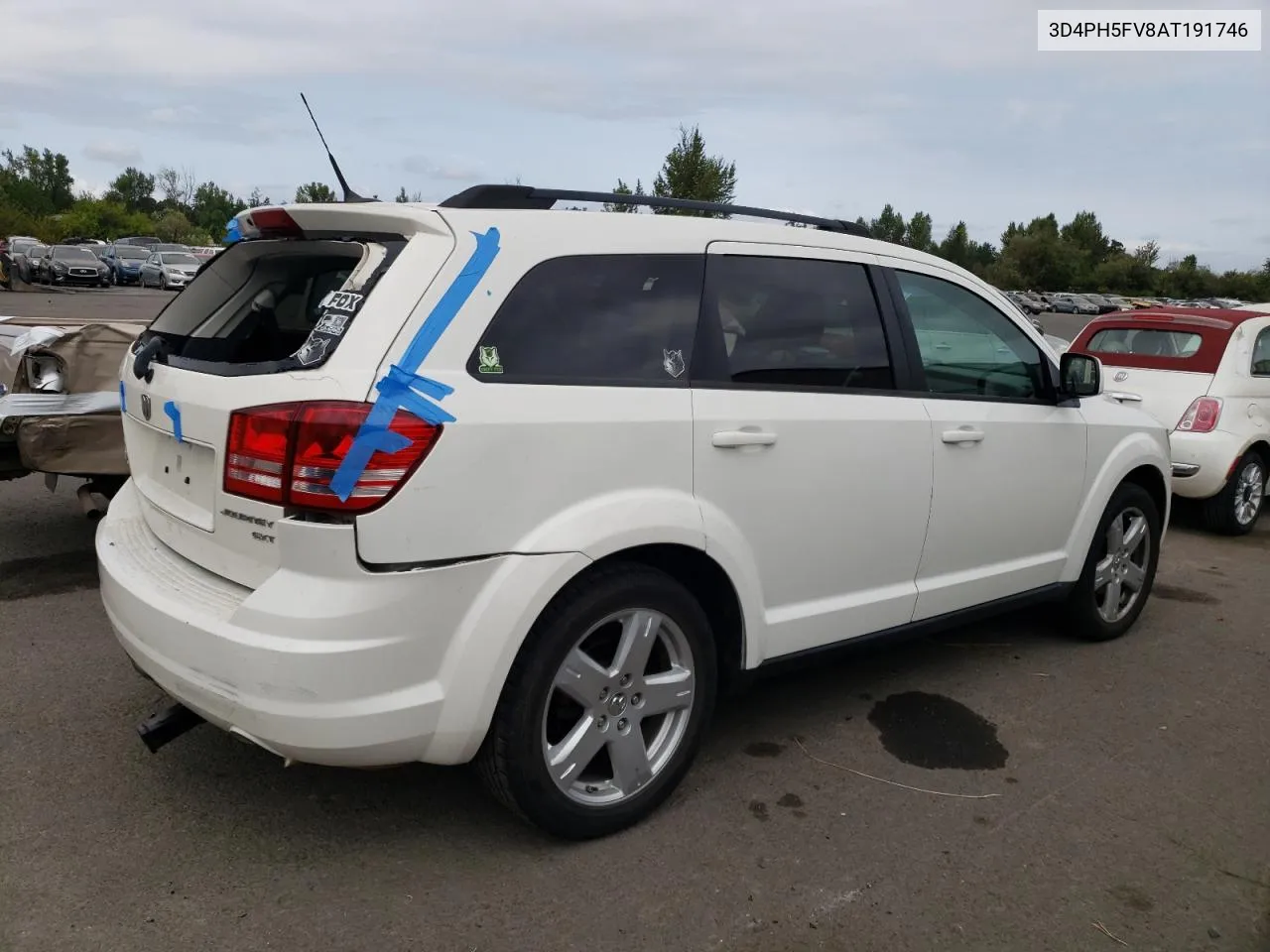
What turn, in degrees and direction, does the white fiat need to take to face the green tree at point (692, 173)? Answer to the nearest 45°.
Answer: approximately 90° to its left

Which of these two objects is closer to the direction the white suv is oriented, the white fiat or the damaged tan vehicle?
the white fiat

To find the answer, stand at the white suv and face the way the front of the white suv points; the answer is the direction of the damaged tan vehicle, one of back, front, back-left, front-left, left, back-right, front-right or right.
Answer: left

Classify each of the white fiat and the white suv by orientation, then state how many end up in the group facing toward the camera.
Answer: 0

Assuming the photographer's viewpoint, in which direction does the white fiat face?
facing away from the viewer and to the right of the viewer

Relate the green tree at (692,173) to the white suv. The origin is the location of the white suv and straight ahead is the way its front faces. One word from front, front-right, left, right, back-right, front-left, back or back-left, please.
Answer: front-left

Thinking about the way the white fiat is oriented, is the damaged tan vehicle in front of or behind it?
behind

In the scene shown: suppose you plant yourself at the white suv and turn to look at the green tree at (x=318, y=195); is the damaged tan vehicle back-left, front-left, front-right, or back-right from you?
front-left

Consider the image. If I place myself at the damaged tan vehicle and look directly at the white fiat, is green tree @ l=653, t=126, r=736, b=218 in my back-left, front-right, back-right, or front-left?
front-left

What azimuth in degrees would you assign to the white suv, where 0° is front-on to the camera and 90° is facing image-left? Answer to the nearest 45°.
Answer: approximately 225°

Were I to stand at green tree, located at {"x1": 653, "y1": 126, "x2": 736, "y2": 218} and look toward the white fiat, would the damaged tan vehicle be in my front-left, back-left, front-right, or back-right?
front-right

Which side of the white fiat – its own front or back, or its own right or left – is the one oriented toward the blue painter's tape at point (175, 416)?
back

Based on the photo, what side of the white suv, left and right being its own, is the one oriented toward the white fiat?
front

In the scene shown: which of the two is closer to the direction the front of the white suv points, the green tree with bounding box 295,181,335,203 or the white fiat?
the white fiat
